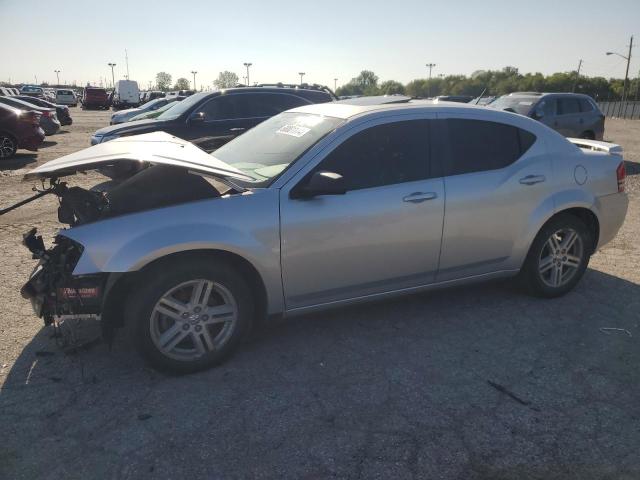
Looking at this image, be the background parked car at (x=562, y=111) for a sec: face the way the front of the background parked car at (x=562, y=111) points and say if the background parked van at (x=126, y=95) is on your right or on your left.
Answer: on your right

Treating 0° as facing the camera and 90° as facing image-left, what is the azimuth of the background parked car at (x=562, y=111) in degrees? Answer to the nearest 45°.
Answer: approximately 45°

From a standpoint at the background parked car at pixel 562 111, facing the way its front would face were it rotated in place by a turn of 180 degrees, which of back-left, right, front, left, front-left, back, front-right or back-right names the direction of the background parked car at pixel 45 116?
back-left

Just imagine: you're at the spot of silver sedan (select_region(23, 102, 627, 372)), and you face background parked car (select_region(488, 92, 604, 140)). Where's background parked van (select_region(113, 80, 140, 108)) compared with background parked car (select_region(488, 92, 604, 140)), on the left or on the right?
left

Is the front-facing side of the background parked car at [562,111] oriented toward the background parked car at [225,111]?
yes

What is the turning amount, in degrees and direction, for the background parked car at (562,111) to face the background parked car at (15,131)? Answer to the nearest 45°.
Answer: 0° — it already faces it

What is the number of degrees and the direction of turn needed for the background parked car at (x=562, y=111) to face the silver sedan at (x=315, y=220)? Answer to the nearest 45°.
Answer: approximately 45° to its left

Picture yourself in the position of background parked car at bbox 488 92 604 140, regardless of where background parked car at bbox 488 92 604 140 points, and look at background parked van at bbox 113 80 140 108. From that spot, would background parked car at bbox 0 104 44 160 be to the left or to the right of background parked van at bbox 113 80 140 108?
left
